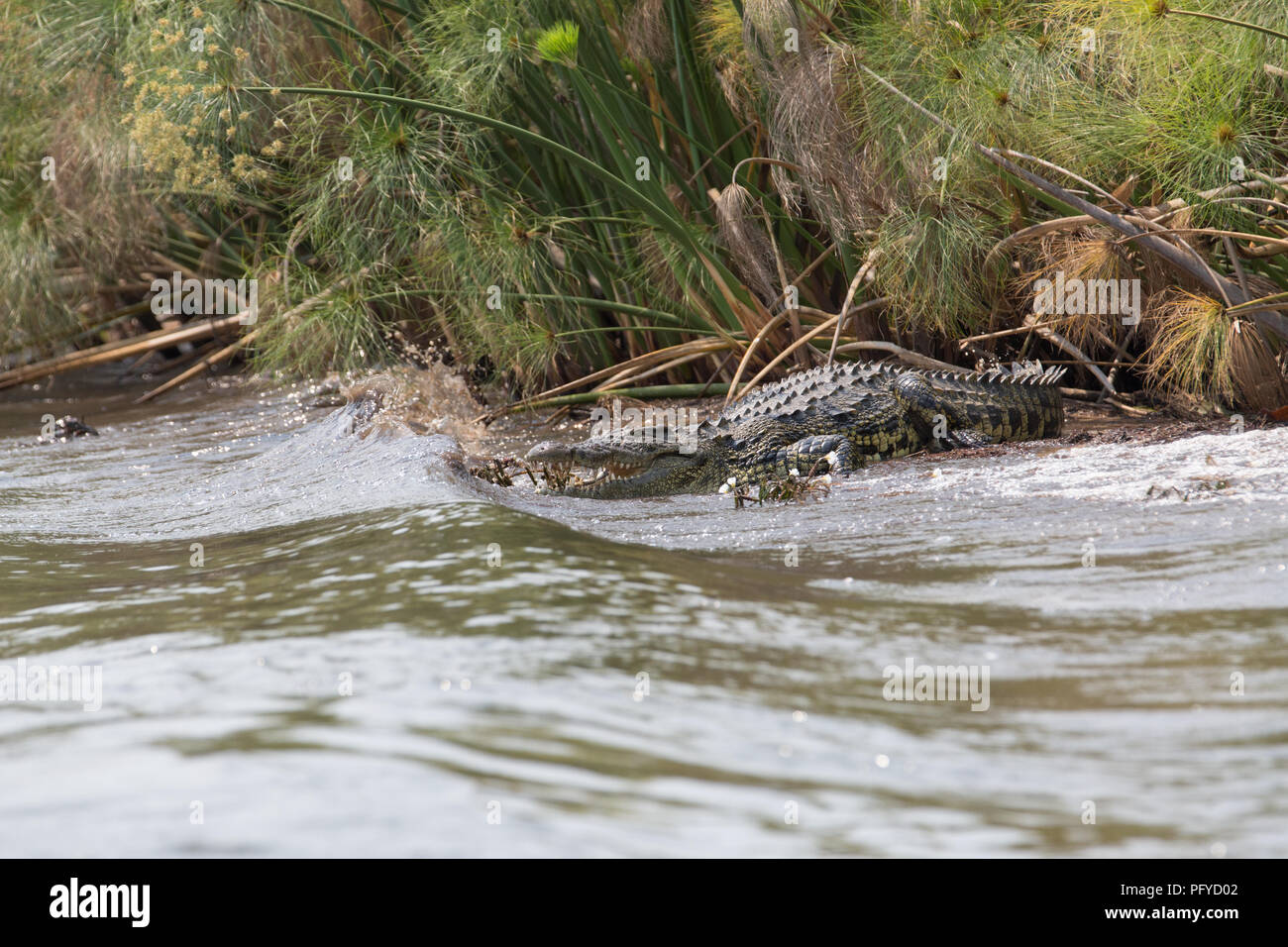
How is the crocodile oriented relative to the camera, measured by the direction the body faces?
to the viewer's left
